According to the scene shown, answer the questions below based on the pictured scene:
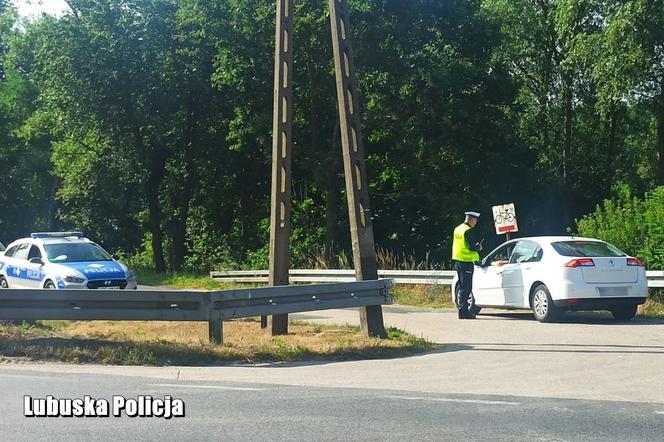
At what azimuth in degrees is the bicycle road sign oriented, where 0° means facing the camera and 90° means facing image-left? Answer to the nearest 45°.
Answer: approximately 0°

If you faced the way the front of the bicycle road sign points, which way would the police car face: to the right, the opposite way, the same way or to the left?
to the left

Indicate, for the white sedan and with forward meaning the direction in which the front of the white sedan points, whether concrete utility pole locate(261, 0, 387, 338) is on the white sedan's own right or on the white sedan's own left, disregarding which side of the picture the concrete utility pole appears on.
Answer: on the white sedan's own left

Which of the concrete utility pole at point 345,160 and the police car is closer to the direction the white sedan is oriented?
the police car

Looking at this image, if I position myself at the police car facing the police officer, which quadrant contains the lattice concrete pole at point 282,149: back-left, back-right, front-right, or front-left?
front-right

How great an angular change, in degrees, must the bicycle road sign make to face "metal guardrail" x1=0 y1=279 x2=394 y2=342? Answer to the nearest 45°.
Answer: approximately 45° to its right

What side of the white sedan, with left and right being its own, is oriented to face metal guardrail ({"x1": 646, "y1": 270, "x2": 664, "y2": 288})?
right

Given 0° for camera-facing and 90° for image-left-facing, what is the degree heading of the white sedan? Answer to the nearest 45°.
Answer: approximately 135°

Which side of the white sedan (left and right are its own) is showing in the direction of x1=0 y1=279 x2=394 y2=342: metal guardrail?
left

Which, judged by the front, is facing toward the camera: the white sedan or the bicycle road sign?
the bicycle road sign

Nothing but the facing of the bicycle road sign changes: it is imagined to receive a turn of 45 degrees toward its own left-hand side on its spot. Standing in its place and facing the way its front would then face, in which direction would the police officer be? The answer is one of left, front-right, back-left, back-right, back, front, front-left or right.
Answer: front-right

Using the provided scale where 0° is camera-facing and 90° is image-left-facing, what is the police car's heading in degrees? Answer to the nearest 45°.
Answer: approximately 315°

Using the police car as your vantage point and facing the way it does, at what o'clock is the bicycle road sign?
The bicycle road sign is roughly at 11 o'clock from the police car.

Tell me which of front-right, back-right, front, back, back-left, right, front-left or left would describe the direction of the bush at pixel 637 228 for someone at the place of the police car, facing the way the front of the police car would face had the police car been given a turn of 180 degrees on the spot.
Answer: back-right

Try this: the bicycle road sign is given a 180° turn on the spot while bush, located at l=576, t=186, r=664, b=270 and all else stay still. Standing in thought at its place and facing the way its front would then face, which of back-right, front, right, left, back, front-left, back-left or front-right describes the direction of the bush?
front-right

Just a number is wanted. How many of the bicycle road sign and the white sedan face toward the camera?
1
